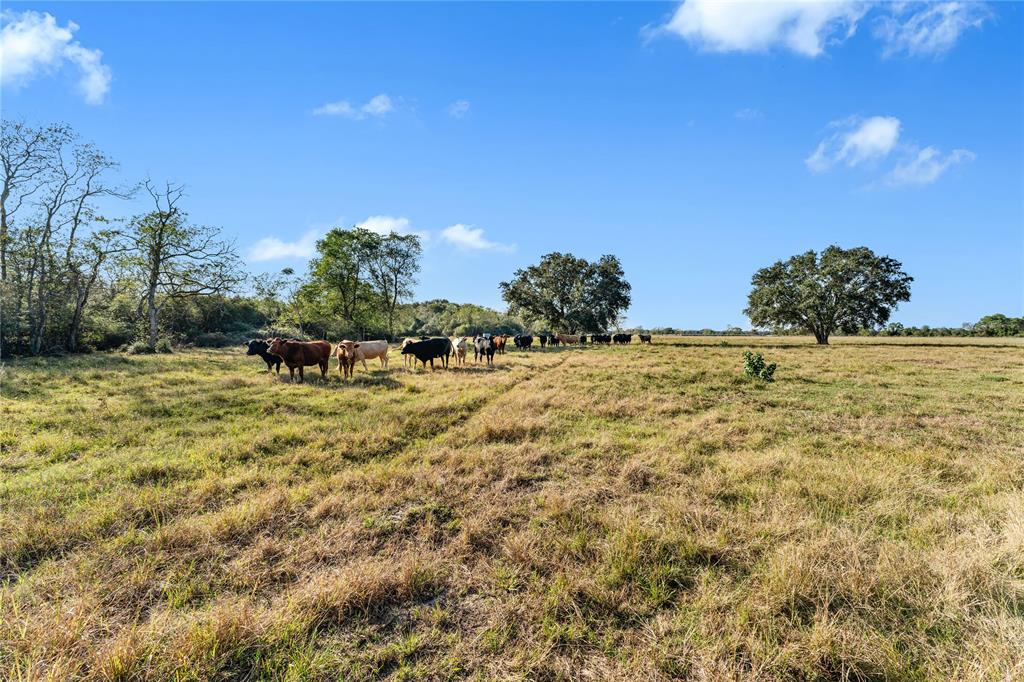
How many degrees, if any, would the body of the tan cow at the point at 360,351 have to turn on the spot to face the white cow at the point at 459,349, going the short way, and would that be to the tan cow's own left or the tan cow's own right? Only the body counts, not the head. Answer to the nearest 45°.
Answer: approximately 180°

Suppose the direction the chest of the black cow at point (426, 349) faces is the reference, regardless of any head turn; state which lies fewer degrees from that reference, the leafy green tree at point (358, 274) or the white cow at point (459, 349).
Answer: the leafy green tree

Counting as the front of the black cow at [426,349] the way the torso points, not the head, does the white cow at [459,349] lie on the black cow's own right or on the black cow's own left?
on the black cow's own right

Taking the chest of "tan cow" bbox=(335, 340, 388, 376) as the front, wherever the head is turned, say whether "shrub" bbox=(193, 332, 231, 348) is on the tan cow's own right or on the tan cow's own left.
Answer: on the tan cow's own right

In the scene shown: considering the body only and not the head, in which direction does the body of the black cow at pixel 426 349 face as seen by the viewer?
to the viewer's left

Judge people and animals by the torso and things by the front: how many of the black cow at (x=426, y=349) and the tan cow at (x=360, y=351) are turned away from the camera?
0
